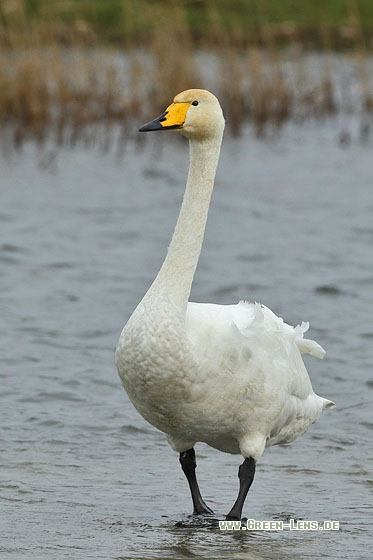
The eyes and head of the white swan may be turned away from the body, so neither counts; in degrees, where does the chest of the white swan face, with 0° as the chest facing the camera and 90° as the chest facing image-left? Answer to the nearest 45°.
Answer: approximately 45°
